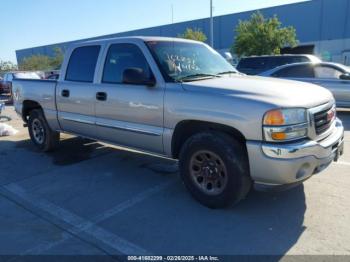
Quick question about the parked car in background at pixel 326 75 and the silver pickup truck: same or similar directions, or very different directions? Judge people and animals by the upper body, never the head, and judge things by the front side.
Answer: same or similar directions

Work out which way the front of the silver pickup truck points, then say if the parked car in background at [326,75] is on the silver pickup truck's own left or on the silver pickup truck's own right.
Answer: on the silver pickup truck's own left

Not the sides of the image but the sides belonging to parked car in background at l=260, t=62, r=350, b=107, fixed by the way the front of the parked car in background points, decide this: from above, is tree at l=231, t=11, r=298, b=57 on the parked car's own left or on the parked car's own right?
on the parked car's own left

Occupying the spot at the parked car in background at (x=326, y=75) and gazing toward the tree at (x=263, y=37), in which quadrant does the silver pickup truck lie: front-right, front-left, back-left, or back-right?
back-left

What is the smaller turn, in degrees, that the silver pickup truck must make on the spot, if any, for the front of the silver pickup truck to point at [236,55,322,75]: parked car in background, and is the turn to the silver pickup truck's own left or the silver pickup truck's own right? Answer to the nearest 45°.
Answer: approximately 135° to the silver pickup truck's own left

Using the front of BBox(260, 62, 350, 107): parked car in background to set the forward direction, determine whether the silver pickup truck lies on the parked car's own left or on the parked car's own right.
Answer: on the parked car's own right

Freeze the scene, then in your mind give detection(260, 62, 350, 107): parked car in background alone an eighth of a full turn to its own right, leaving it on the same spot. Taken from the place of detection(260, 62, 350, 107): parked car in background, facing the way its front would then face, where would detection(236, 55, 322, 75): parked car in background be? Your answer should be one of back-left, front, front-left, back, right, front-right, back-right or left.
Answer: back

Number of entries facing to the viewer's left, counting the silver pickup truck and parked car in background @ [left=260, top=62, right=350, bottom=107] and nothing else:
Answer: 0

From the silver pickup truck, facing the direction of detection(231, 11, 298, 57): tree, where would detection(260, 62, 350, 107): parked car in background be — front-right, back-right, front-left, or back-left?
front-right

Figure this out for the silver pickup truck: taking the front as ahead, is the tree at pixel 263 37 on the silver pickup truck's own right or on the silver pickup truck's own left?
on the silver pickup truck's own left

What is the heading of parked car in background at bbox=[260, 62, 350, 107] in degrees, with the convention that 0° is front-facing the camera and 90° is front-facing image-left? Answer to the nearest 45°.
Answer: approximately 270°

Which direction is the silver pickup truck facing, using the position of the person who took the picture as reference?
facing the viewer and to the right of the viewer
